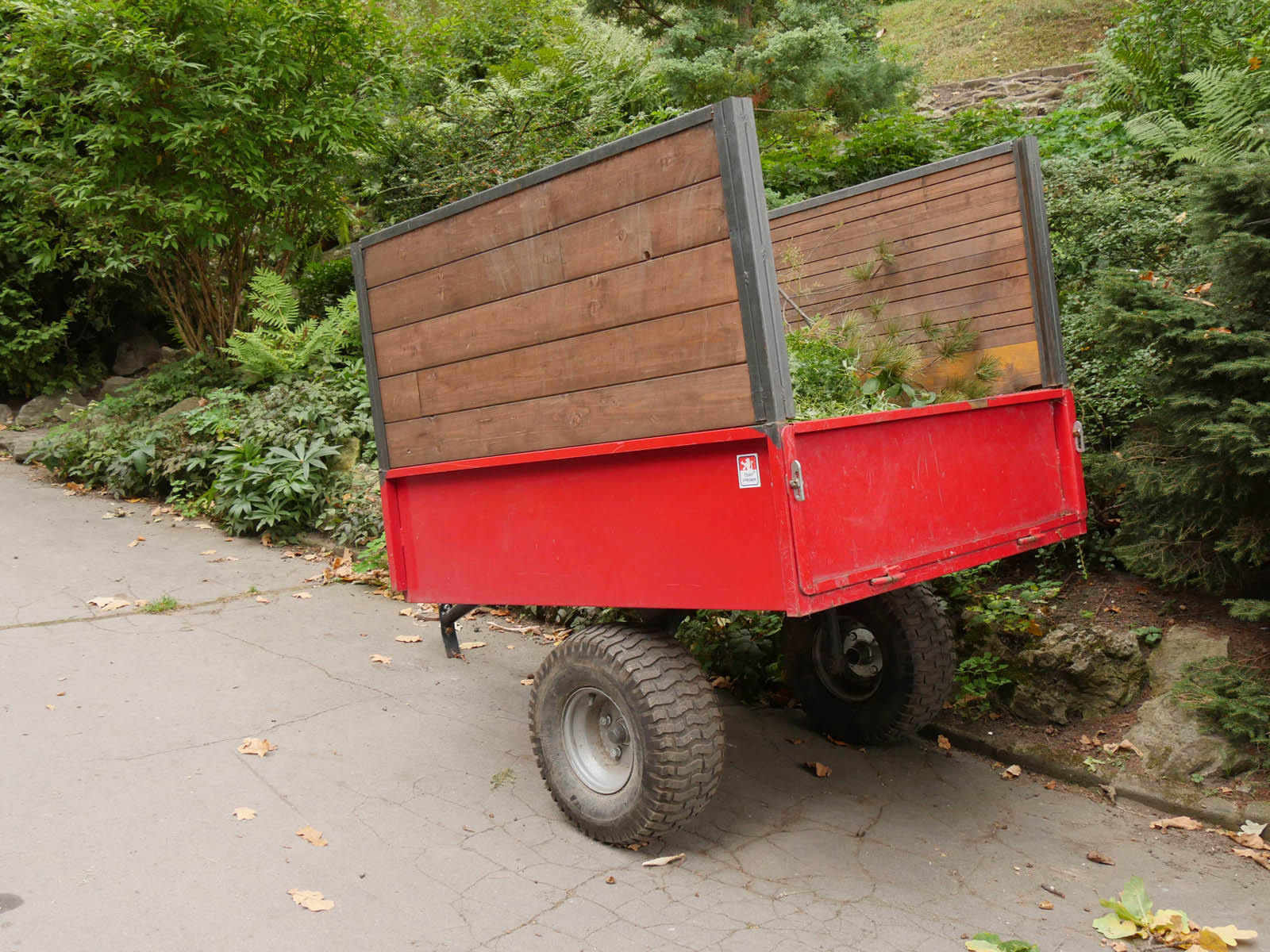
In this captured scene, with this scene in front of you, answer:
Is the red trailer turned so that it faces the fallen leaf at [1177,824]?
no

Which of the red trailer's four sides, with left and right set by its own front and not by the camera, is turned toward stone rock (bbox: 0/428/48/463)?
front

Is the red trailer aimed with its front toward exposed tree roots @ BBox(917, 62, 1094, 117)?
no

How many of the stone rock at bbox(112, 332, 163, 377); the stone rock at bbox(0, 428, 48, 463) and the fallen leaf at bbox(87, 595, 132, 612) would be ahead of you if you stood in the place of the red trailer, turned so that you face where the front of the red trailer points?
3

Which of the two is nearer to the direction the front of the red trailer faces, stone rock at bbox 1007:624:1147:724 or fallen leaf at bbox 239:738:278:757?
the fallen leaf

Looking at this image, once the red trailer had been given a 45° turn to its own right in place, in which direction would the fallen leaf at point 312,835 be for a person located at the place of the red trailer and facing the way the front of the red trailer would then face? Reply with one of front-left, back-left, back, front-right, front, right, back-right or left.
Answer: left

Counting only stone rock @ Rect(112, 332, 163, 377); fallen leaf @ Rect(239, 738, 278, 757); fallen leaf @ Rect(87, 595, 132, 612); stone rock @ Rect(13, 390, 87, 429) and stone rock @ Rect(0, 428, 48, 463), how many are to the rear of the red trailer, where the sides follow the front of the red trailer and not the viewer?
0

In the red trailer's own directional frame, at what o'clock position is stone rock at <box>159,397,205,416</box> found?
The stone rock is roughly at 12 o'clock from the red trailer.

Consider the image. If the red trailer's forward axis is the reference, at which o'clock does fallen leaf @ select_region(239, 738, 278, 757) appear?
The fallen leaf is roughly at 11 o'clock from the red trailer.

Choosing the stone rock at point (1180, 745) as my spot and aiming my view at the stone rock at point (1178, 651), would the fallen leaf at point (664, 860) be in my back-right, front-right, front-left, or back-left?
back-left

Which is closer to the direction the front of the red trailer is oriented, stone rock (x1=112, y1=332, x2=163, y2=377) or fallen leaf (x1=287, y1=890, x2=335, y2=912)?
the stone rock

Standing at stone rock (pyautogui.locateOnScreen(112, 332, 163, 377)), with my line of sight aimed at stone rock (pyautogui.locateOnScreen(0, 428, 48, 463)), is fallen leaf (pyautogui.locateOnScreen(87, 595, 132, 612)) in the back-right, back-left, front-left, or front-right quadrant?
front-left

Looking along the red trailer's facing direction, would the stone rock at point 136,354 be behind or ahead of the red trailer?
ahead

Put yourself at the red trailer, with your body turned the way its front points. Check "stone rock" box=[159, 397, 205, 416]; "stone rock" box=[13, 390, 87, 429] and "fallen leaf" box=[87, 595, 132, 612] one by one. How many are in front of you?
3

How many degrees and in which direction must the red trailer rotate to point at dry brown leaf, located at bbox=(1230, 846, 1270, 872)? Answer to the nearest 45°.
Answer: approximately 135° to its right

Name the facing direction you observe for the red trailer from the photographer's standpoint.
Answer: facing away from the viewer and to the left of the viewer

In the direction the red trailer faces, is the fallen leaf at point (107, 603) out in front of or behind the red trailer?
in front

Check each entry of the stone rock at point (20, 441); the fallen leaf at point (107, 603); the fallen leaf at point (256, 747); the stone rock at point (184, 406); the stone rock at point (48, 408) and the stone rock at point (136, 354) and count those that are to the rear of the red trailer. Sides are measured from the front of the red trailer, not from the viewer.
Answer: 0

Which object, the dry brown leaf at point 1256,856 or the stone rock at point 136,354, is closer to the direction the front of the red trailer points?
the stone rock

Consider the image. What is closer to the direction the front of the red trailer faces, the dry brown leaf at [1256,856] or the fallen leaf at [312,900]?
the fallen leaf
